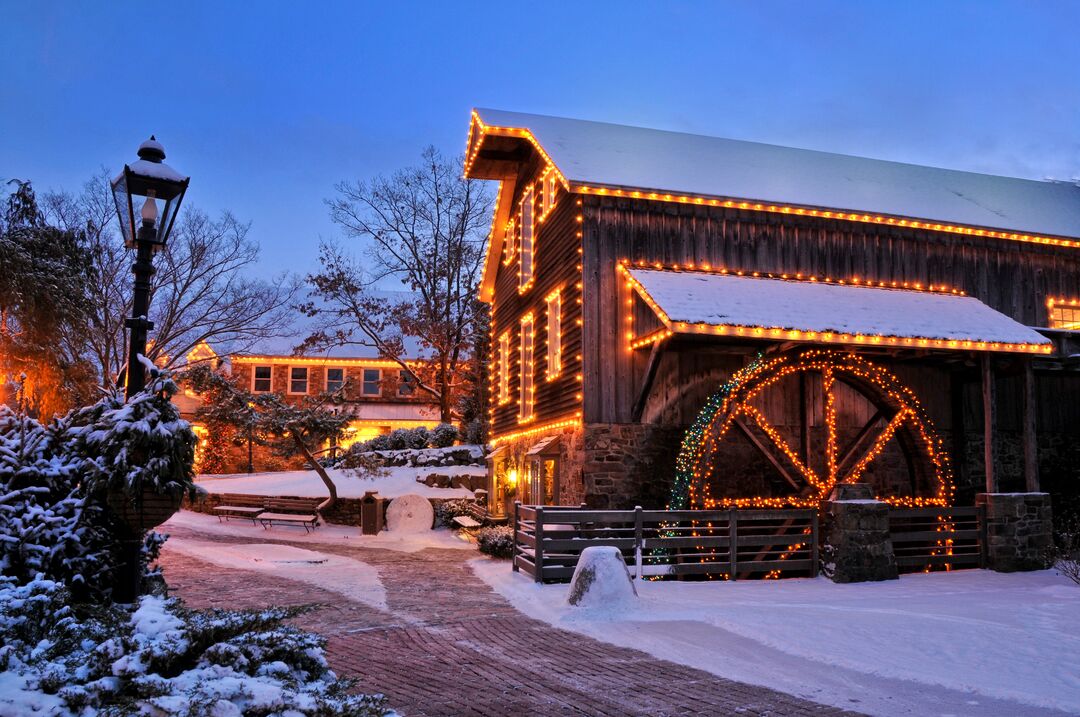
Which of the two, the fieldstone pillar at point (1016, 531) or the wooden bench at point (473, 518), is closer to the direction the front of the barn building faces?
the wooden bench

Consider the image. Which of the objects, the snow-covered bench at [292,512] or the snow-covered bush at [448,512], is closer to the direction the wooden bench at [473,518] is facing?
the snow-covered bench

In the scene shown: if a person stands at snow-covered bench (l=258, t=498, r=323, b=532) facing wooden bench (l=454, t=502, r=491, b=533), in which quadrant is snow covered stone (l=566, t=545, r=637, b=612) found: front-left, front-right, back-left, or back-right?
front-right

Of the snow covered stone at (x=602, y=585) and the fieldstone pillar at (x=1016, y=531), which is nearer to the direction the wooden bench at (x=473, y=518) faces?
the snow covered stone

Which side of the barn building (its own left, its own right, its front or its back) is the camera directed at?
left

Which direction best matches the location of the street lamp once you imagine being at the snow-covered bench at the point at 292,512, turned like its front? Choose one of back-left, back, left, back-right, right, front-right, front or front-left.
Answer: front

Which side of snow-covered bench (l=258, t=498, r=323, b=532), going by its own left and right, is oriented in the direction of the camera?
front

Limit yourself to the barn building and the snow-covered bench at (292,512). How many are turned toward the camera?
1

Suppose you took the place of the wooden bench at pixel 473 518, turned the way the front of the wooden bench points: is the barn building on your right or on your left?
on your left

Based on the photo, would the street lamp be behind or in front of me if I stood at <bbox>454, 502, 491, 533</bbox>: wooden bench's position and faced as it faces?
in front

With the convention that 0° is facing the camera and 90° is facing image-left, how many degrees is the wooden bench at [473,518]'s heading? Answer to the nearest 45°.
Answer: approximately 45°

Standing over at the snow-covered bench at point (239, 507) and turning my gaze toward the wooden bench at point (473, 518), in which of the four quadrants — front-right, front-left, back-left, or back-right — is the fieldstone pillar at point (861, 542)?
front-right
